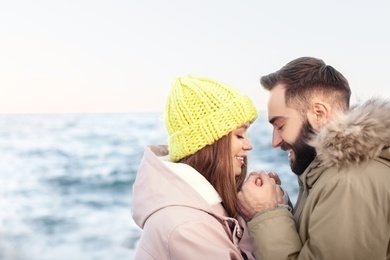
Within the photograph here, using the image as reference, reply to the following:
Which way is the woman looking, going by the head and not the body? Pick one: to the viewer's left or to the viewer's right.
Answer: to the viewer's right

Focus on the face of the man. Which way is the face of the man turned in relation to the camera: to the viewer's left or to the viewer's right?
to the viewer's left

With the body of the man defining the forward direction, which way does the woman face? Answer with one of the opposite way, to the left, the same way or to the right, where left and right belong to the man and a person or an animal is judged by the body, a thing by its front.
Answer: the opposite way

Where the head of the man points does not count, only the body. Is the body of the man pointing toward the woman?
yes

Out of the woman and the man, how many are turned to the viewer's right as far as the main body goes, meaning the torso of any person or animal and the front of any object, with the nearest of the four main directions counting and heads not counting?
1

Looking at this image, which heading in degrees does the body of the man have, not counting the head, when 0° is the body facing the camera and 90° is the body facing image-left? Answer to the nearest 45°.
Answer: approximately 90°

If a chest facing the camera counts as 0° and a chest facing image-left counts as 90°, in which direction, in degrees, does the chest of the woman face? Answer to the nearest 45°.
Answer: approximately 270°

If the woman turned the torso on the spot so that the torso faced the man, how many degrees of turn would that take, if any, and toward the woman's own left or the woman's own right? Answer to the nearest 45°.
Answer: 0° — they already face them
